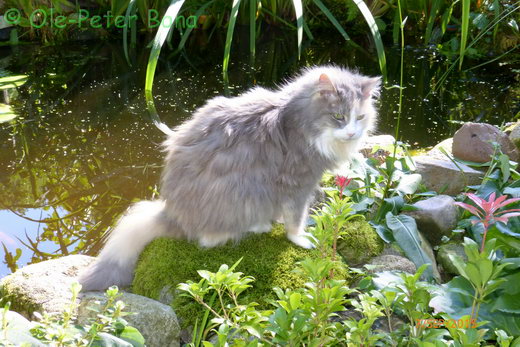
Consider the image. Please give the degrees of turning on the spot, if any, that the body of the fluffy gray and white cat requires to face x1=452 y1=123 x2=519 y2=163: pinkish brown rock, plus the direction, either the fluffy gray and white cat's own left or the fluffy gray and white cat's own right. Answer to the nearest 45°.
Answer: approximately 45° to the fluffy gray and white cat's own left

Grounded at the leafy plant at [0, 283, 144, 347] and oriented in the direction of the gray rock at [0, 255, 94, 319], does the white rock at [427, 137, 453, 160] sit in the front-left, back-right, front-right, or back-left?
front-right

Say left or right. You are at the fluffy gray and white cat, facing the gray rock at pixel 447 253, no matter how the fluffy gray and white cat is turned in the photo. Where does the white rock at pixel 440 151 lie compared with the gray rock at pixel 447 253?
left

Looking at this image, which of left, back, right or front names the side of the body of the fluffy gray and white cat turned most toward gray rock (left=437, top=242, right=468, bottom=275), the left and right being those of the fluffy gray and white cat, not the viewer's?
front

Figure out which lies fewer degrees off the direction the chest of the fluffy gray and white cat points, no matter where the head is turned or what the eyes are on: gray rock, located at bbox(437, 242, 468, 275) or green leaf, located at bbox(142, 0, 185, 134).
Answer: the gray rock

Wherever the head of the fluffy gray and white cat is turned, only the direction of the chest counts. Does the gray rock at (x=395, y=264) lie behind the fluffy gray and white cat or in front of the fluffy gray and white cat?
in front

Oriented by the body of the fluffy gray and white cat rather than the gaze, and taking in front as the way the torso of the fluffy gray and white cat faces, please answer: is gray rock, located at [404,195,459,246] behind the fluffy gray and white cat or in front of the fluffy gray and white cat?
in front

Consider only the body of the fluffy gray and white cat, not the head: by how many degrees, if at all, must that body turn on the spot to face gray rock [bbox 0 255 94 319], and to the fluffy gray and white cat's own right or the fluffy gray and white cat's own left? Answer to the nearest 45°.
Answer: approximately 180°

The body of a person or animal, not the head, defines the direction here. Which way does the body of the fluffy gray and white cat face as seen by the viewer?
to the viewer's right

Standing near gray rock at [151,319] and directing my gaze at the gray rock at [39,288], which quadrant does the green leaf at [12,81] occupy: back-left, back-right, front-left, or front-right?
front-right

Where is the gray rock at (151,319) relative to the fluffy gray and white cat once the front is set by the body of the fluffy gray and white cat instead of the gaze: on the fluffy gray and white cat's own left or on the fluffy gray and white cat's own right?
on the fluffy gray and white cat's own right

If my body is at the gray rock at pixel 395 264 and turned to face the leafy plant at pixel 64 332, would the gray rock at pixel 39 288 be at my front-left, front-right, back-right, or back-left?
front-right

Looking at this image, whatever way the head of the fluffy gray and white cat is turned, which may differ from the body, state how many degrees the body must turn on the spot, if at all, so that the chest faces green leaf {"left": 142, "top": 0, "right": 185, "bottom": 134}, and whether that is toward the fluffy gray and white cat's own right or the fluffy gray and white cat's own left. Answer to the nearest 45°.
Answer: approximately 90° to the fluffy gray and white cat's own left

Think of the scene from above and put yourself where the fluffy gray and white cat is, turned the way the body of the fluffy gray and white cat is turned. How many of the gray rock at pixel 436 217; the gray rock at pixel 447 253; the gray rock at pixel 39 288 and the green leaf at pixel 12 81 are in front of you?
2

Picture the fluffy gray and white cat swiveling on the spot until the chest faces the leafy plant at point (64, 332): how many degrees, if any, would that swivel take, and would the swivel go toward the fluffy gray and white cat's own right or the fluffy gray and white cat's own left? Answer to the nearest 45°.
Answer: approximately 135° to the fluffy gray and white cat's own right

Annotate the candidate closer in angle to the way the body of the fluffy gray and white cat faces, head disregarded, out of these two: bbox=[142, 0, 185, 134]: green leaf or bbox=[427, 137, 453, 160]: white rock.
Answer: the white rock

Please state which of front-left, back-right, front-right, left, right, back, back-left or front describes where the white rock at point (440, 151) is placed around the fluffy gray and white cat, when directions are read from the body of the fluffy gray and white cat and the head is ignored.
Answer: front-left

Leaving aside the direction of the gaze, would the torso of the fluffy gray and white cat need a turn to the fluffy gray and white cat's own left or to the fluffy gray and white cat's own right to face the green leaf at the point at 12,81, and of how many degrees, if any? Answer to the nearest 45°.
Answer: approximately 135° to the fluffy gray and white cat's own left

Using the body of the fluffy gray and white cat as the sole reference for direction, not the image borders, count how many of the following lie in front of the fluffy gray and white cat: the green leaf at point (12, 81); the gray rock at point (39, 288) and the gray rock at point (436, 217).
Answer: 1

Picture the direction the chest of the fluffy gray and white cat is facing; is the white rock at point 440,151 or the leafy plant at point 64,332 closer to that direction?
the white rock
